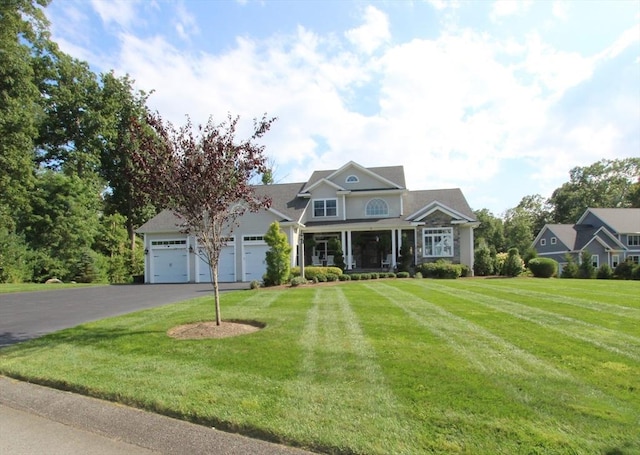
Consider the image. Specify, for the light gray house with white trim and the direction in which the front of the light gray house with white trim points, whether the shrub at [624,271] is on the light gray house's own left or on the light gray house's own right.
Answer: on the light gray house's own left

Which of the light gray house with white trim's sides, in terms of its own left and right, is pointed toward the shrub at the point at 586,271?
left

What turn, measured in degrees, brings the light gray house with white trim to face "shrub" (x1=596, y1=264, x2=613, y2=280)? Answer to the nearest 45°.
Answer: approximately 90° to its left

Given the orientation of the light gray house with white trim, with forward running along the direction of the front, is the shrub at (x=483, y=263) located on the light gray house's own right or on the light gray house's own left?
on the light gray house's own left

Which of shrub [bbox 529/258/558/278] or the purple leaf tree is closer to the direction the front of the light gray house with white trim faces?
the purple leaf tree

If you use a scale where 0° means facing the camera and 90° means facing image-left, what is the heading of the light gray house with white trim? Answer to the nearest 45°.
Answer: approximately 0°

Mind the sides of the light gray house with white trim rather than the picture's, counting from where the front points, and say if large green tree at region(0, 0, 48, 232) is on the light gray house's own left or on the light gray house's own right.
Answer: on the light gray house's own right

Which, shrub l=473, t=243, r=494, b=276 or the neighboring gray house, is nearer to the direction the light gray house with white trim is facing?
the shrub

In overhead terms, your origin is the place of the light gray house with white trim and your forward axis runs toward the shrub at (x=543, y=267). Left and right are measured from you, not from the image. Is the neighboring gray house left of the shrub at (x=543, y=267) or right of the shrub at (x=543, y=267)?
left

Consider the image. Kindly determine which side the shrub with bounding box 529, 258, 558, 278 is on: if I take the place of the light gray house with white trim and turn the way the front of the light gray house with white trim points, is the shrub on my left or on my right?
on my left
